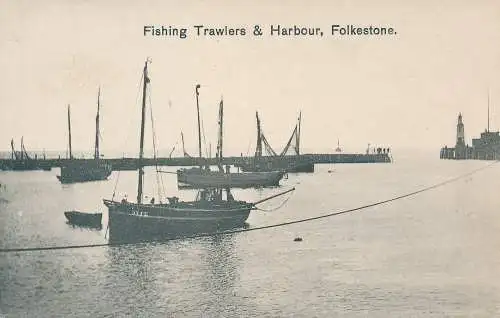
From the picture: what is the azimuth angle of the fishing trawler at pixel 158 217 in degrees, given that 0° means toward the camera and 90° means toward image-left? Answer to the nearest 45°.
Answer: approximately 45°
